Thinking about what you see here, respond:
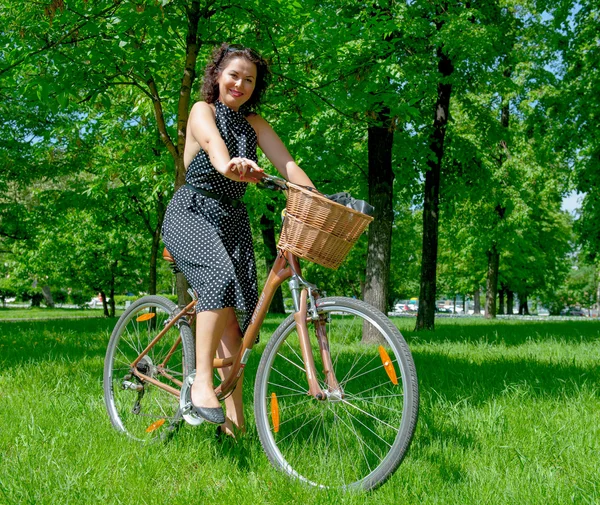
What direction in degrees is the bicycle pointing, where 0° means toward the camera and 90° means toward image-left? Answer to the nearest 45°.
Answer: approximately 315°

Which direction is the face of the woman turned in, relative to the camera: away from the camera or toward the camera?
toward the camera

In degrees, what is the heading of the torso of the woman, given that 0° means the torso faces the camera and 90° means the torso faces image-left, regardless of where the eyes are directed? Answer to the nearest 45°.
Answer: approximately 315°
